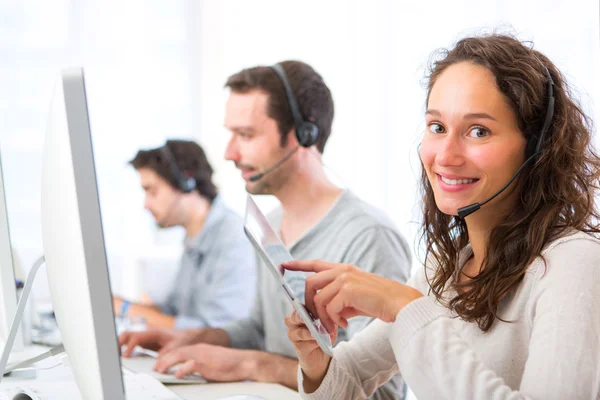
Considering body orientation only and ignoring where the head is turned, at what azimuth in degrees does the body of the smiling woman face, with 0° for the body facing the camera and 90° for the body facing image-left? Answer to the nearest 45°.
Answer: approximately 45°

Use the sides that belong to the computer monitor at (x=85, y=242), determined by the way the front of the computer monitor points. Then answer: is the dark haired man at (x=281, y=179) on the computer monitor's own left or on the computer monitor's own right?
on the computer monitor's own left

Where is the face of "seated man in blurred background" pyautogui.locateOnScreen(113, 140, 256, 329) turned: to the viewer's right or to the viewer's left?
to the viewer's left

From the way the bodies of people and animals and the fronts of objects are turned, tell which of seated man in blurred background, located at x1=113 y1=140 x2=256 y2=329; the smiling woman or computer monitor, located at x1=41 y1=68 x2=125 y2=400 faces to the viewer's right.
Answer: the computer monitor

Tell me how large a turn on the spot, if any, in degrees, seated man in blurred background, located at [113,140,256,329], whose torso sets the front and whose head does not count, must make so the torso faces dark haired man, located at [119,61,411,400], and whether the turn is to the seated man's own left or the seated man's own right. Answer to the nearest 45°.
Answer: approximately 90° to the seated man's own left

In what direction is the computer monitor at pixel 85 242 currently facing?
to the viewer's right

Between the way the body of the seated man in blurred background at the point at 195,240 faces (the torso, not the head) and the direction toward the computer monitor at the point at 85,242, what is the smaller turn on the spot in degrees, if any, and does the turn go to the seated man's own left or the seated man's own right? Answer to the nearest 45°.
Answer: approximately 90° to the seated man's own left

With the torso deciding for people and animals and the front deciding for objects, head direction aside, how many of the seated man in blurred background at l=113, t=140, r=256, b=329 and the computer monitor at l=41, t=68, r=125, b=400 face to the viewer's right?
1

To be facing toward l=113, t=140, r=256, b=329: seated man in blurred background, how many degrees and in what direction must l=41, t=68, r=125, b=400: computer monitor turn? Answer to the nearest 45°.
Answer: approximately 90° to its left

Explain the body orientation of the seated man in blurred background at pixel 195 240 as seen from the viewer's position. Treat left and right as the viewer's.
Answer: facing to the left of the viewer
